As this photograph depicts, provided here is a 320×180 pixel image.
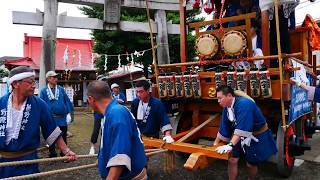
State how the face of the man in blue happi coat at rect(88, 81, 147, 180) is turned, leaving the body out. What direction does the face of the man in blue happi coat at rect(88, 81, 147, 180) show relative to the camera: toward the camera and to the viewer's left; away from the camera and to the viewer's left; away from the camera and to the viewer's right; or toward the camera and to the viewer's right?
away from the camera and to the viewer's left

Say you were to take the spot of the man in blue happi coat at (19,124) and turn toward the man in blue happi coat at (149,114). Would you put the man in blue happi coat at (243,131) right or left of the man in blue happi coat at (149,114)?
right

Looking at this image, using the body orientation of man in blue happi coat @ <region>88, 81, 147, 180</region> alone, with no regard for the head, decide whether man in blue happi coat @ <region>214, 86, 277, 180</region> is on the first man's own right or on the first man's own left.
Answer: on the first man's own right

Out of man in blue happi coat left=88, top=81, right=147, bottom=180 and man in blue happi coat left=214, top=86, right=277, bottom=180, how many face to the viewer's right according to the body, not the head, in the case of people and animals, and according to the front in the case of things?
0

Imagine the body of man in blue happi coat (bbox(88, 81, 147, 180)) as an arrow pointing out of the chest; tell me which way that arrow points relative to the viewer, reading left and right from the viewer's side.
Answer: facing to the left of the viewer

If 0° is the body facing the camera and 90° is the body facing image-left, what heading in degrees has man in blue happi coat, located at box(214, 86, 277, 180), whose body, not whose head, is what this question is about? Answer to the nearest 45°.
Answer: approximately 45°

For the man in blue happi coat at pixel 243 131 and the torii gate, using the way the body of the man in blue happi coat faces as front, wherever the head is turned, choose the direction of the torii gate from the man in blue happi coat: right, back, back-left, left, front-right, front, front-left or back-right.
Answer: right

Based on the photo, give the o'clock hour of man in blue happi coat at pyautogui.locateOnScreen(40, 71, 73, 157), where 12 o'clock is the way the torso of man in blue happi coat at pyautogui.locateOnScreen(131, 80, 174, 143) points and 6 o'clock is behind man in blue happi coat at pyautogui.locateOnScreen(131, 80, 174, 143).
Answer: man in blue happi coat at pyautogui.locateOnScreen(40, 71, 73, 157) is roughly at 3 o'clock from man in blue happi coat at pyautogui.locateOnScreen(131, 80, 174, 143).

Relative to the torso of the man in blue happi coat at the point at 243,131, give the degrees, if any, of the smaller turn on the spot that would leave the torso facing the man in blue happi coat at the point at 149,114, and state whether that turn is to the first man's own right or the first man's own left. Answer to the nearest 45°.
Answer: approximately 45° to the first man's own right

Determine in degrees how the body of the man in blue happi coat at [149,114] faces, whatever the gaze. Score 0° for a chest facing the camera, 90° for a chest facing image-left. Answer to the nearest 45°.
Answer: approximately 45°

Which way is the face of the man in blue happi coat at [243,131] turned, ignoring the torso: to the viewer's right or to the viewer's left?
to the viewer's left
